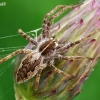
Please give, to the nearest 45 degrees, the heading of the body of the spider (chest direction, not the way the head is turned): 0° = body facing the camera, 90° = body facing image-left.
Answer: approximately 225°
